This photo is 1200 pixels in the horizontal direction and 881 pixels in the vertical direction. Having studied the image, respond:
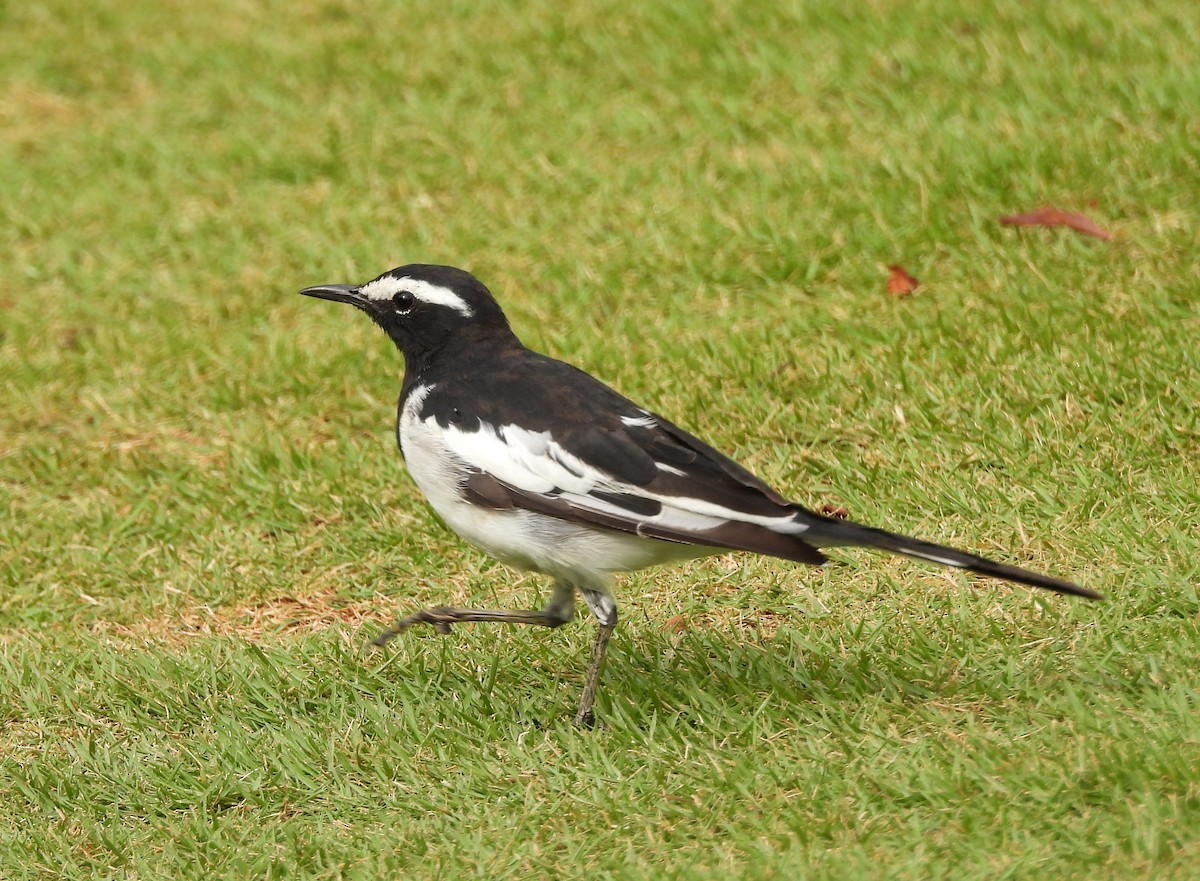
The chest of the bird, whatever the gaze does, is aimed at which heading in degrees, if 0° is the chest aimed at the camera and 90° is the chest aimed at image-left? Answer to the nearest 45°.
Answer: approximately 90°

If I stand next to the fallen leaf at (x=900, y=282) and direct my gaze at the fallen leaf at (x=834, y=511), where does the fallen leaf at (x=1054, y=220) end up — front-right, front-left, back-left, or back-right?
back-left

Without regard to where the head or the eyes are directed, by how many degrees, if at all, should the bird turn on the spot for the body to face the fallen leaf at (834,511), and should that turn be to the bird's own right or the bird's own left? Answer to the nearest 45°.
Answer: approximately 135° to the bird's own right

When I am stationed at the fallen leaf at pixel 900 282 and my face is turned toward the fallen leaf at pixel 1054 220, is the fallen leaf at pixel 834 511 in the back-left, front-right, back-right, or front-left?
back-right

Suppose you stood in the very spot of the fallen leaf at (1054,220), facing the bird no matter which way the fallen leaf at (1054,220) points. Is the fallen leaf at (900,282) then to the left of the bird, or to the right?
right

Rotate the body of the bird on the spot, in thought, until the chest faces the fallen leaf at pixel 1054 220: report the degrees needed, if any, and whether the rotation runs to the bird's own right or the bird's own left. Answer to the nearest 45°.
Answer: approximately 135° to the bird's own right

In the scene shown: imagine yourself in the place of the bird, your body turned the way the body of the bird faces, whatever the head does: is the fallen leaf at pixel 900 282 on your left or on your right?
on your right

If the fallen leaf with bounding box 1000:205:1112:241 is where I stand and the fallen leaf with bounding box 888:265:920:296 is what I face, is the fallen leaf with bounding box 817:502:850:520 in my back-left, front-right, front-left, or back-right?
front-left
